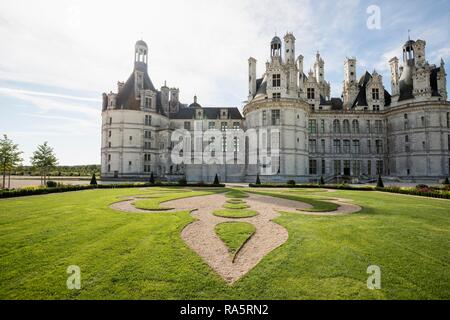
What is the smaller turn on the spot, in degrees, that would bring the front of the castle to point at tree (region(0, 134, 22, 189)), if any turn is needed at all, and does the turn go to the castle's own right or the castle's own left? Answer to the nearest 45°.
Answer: approximately 45° to the castle's own right

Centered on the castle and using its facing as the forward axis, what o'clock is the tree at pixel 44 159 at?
The tree is roughly at 2 o'clock from the castle.

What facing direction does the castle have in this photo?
toward the camera
